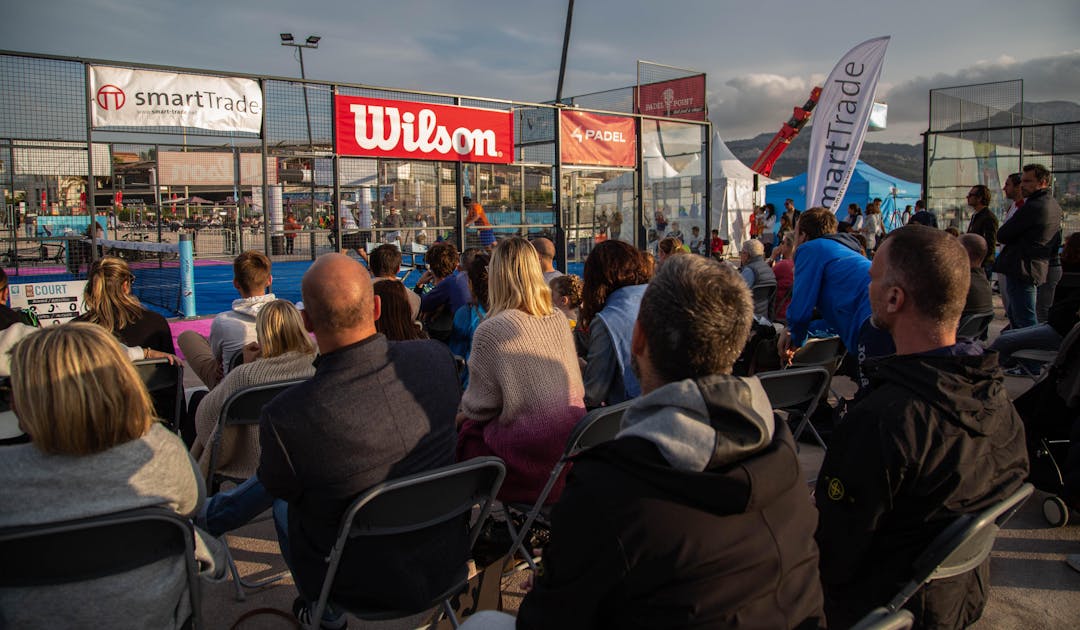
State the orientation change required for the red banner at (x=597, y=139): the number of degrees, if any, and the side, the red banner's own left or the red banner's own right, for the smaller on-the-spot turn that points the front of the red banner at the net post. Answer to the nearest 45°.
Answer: approximately 45° to the red banner's own right

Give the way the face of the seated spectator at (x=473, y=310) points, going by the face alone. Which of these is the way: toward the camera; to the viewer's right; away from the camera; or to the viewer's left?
away from the camera

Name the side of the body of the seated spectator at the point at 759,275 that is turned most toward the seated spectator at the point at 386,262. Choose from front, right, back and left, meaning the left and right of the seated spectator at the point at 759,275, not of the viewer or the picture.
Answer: left

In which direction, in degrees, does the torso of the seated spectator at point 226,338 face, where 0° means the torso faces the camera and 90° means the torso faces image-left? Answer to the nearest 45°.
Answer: approximately 135°

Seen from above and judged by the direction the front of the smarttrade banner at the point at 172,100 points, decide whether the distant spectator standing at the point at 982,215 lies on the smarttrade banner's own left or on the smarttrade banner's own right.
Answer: on the smarttrade banner's own left

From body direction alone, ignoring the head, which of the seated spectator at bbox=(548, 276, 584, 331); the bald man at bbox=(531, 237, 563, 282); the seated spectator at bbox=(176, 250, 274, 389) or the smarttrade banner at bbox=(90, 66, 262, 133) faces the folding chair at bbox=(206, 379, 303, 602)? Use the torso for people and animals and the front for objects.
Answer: the smarttrade banner

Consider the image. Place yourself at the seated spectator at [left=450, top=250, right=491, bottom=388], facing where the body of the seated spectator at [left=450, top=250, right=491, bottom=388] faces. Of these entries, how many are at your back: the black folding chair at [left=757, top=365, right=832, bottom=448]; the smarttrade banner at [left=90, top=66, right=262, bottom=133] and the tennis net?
1

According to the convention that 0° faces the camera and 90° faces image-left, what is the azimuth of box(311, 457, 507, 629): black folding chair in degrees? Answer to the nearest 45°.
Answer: approximately 135°

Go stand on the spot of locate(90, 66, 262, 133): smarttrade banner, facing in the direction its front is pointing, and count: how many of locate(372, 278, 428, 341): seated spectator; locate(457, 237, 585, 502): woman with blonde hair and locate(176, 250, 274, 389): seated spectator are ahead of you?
3

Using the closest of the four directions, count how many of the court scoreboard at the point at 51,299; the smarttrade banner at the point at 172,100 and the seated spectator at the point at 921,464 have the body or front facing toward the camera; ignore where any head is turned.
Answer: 2

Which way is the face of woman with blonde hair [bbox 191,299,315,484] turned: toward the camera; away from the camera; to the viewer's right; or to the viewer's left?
away from the camera

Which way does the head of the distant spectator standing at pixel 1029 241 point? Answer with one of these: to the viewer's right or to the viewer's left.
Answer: to the viewer's left

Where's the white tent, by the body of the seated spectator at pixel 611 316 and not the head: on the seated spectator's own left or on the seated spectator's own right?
on the seated spectator's own right
